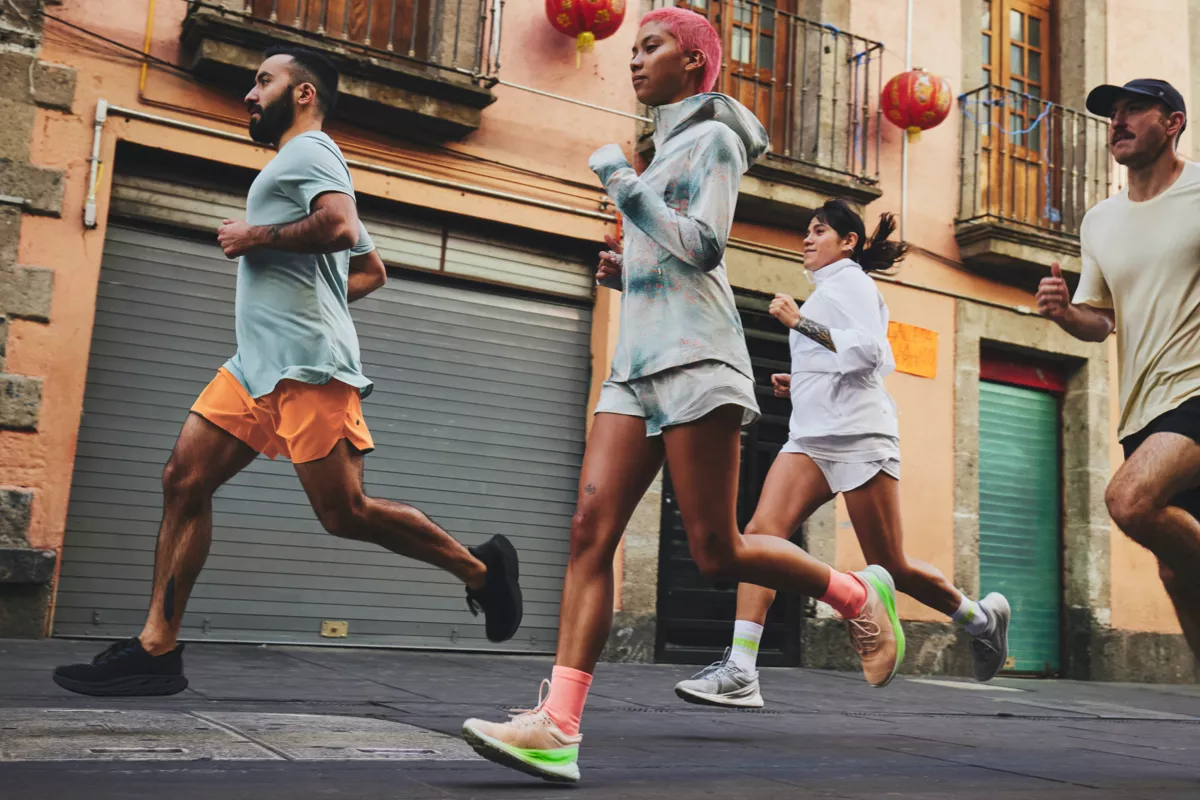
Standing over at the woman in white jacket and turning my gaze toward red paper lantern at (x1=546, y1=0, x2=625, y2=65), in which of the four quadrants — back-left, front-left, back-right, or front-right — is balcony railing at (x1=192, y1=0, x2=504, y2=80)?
front-left

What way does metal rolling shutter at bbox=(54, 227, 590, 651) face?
toward the camera
